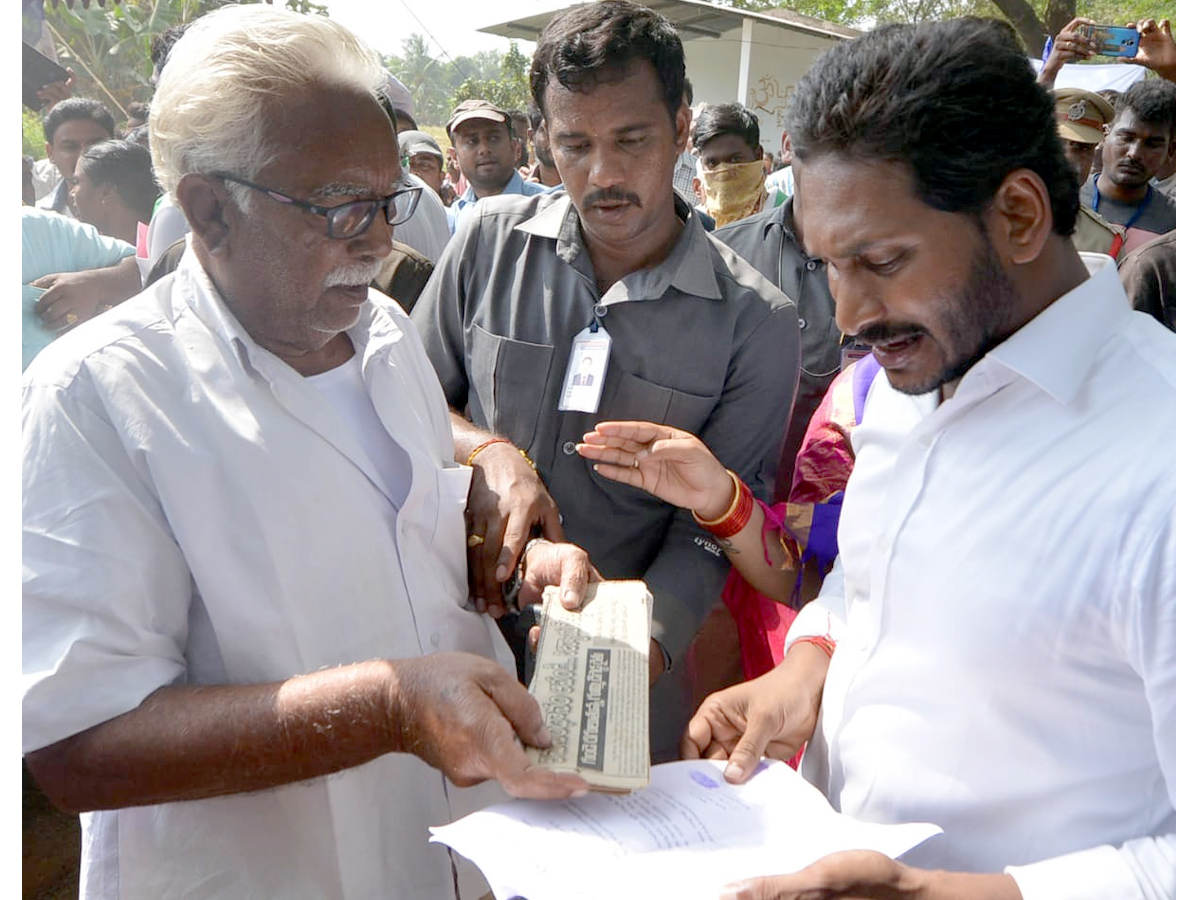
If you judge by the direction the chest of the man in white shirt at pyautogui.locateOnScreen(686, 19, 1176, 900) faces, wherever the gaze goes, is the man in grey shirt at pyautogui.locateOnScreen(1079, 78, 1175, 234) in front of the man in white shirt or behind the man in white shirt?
behind

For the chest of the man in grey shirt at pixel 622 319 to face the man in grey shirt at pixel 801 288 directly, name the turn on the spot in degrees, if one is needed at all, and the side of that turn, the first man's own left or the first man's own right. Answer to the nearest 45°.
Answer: approximately 135° to the first man's own left

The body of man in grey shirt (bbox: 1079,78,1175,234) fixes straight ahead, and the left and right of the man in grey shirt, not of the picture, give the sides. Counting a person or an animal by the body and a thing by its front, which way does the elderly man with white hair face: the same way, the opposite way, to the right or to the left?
to the left

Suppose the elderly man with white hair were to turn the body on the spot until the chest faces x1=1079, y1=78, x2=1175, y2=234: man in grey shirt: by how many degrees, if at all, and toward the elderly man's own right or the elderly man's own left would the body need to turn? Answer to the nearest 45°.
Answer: approximately 90° to the elderly man's own left

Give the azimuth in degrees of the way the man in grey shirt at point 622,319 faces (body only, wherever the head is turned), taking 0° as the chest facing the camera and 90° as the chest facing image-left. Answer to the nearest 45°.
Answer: approximately 0°

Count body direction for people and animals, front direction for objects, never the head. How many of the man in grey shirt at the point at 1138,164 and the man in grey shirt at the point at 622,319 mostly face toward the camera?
2

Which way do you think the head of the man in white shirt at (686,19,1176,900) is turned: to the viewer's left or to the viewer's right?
to the viewer's left

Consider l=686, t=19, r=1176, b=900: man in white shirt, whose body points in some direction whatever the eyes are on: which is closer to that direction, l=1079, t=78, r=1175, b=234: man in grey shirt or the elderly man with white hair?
the elderly man with white hair

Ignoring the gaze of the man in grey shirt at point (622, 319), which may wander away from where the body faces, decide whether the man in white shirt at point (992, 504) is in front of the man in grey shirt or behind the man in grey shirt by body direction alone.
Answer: in front

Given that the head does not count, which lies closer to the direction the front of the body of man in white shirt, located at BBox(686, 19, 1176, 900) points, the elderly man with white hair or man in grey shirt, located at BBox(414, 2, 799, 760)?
the elderly man with white hair

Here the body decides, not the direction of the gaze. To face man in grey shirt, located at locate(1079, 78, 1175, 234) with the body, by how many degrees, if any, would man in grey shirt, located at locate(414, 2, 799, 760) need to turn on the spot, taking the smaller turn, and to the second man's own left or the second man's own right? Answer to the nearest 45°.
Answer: approximately 135° to the second man's own left
